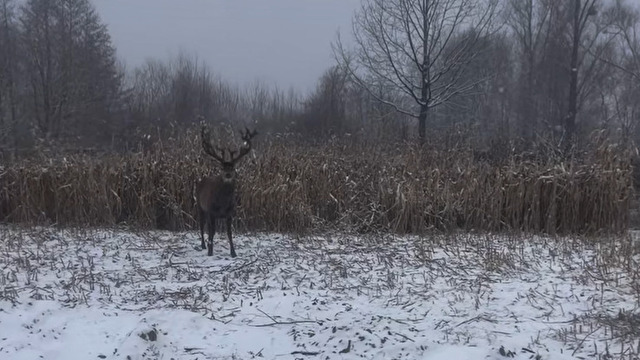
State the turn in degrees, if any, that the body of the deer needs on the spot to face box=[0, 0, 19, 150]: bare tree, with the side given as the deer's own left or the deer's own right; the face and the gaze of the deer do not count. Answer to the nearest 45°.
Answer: approximately 180°

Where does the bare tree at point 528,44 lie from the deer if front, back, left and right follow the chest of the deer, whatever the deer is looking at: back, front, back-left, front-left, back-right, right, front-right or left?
left

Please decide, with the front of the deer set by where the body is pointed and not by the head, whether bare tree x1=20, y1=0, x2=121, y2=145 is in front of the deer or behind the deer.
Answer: behind

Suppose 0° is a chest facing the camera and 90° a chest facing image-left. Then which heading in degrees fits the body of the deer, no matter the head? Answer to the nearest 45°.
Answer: approximately 315°

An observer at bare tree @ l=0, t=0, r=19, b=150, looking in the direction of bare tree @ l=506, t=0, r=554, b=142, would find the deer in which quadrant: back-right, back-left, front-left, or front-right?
front-right

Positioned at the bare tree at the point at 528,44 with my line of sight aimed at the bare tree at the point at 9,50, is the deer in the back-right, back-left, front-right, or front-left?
front-left
